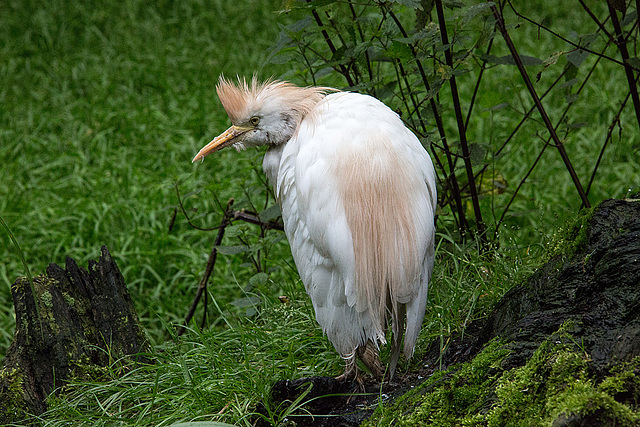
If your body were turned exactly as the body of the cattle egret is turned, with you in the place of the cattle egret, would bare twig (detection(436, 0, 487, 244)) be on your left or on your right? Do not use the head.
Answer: on your right

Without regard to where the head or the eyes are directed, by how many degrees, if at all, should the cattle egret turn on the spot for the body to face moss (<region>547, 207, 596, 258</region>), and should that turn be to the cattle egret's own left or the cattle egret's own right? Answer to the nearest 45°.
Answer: approximately 135° to the cattle egret's own right

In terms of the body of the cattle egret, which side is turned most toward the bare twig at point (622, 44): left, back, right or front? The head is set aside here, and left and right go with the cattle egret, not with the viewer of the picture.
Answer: right

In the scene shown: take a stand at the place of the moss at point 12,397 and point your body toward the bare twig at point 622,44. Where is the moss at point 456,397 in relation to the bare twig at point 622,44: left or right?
right

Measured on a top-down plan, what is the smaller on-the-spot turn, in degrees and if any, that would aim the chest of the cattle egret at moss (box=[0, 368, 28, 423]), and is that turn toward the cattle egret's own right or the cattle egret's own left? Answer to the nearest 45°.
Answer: approximately 45° to the cattle egret's own left

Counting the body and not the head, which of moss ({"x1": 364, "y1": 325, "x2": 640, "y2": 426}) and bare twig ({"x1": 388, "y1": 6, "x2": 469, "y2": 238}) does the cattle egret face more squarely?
the bare twig

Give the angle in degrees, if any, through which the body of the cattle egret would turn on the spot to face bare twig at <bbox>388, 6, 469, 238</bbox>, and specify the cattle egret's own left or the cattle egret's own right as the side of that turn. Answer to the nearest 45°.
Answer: approximately 90° to the cattle egret's own right

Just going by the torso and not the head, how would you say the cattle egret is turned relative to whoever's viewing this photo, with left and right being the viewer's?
facing away from the viewer and to the left of the viewer
